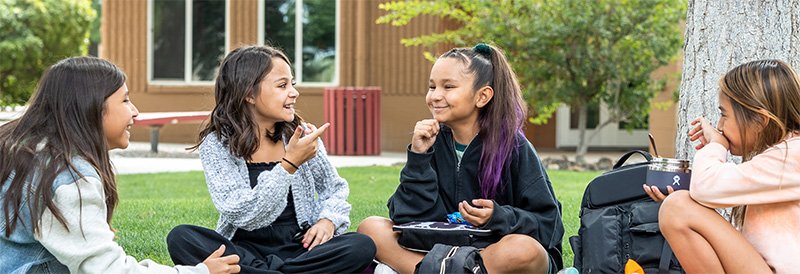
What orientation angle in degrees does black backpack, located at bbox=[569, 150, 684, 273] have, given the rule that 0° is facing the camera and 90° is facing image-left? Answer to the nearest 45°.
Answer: approximately 0°

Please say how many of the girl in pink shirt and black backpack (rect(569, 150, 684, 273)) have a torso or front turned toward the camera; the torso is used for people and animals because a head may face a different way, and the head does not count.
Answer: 1

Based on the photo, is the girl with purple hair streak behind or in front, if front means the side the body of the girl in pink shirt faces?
in front

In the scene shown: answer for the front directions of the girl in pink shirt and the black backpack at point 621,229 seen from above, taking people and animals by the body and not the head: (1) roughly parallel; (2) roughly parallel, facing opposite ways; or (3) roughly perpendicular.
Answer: roughly perpendicular

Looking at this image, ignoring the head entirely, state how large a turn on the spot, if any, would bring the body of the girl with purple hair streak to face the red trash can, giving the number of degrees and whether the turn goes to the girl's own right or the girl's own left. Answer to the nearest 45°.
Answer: approximately 135° to the girl's own right

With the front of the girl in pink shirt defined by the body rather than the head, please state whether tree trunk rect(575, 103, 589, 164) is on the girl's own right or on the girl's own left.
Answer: on the girl's own right

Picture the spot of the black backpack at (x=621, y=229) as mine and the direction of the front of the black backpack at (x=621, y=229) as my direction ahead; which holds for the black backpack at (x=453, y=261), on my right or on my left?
on my right

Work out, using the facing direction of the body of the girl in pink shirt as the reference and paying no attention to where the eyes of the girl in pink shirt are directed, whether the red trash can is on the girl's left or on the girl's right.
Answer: on the girl's right

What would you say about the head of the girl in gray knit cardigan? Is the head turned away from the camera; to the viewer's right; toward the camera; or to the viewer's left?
to the viewer's right

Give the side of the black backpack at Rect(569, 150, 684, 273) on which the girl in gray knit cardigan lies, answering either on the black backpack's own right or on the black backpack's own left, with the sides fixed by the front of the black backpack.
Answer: on the black backpack's own right

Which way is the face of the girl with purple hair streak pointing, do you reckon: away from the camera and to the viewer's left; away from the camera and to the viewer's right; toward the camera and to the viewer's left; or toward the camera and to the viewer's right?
toward the camera and to the viewer's left

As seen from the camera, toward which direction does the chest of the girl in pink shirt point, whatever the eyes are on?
to the viewer's left

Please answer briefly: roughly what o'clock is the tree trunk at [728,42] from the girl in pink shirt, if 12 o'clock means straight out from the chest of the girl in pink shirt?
The tree trunk is roughly at 3 o'clock from the girl in pink shirt.

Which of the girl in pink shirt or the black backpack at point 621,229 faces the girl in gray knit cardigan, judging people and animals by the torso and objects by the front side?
the girl in pink shirt

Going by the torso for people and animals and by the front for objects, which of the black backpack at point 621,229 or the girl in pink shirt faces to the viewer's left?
the girl in pink shirt
